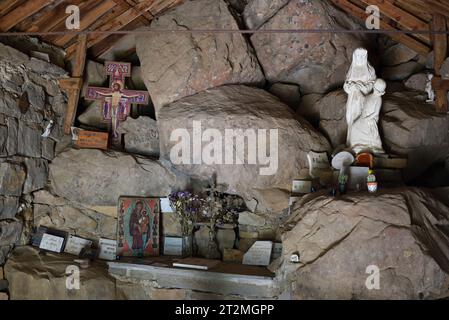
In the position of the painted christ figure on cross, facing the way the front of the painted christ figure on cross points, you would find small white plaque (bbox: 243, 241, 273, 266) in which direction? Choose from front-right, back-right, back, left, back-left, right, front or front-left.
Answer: front-left

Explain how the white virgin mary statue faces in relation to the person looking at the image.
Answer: facing the viewer

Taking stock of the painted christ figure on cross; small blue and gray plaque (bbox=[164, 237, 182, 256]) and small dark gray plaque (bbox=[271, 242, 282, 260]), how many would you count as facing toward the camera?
3

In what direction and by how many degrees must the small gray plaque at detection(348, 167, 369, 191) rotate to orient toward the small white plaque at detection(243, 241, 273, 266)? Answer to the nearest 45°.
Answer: approximately 90° to its right

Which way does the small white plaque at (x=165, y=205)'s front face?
toward the camera

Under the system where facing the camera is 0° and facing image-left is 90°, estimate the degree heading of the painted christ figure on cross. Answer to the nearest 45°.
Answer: approximately 0°

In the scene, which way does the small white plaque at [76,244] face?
toward the camera

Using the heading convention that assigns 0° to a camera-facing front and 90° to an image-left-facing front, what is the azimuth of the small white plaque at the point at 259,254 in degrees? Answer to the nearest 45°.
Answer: approximately 0°
